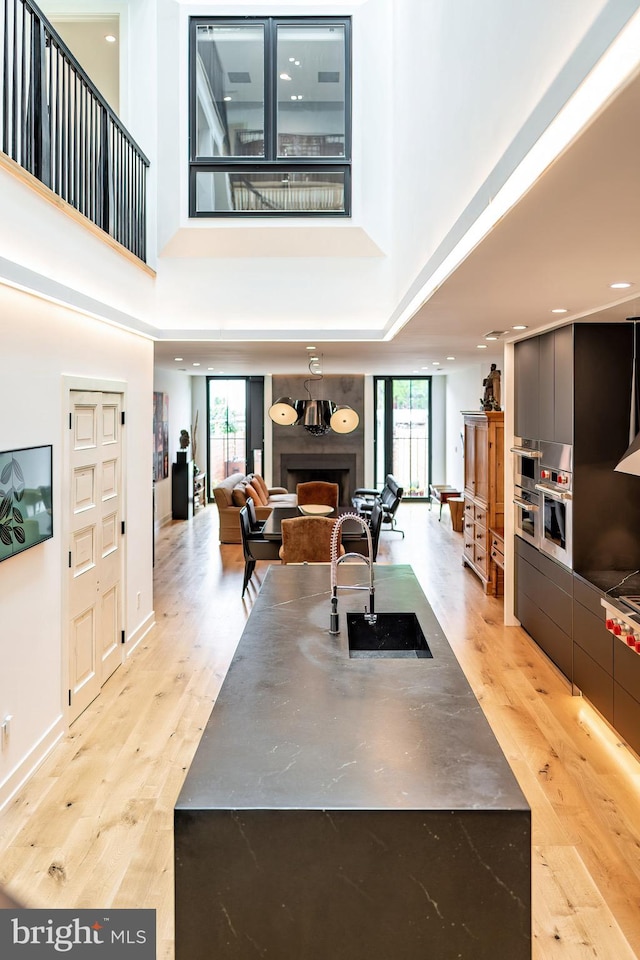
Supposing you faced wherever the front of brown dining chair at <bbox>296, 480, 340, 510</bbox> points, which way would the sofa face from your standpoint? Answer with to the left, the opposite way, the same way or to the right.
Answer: to the left

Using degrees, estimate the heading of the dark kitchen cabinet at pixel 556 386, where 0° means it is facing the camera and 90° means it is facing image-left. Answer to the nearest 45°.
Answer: approximately 45°

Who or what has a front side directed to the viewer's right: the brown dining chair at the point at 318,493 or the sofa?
the sofa

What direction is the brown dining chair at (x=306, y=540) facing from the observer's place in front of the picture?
facing away from the viewer

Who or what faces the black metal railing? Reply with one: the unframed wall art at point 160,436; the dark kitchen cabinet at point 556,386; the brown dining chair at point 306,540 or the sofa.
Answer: the dark kitchen cabinet

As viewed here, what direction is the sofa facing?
to the viewer's right
